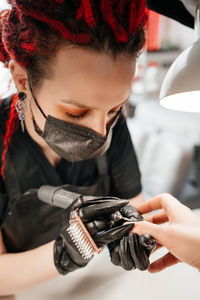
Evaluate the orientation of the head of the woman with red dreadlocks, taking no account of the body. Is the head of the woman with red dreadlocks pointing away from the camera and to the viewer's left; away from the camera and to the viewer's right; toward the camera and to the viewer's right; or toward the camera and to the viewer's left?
toward the camera and to the viewer's right

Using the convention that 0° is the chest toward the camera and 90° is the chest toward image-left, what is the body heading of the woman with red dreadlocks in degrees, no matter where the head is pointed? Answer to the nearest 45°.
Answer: approximately 315°
